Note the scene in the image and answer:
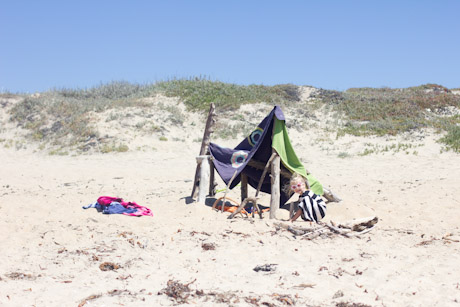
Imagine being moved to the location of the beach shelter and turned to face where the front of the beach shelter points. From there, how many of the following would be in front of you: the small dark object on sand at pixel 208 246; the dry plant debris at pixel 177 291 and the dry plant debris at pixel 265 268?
3

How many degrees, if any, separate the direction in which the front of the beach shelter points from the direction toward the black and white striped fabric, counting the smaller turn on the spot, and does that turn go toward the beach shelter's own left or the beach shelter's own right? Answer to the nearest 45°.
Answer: approximately 45° to the beach shelter's own left

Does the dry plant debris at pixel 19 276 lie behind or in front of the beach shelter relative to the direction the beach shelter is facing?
in front

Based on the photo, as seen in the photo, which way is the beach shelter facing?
toward the camera

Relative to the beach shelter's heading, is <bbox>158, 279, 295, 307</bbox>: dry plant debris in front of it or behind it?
in front

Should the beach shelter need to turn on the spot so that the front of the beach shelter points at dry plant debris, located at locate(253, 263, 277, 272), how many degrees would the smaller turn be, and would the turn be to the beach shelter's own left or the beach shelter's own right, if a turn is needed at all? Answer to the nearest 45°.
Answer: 0° — it already faces it

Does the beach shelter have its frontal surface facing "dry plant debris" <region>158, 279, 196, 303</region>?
yes

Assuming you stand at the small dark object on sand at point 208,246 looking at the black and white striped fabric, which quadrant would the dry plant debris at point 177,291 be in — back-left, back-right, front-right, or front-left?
back-right

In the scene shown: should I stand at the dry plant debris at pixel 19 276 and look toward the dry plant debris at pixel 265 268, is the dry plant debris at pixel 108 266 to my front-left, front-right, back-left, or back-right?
front-left

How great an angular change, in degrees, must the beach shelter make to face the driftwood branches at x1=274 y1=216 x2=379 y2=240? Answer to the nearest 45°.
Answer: approximately 45° to its left

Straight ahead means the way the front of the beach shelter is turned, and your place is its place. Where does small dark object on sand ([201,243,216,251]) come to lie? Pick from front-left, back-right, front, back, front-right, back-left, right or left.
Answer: front
